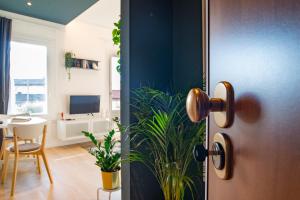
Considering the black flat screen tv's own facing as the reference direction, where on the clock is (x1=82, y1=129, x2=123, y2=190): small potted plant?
The small potted plant is roughly at 12 o'clock from the black flat screen tv.

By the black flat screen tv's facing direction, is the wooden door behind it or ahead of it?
ahead

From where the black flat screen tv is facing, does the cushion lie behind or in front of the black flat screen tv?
in front

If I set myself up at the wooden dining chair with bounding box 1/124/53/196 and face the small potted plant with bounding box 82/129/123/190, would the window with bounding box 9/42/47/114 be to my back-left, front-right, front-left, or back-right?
back-left

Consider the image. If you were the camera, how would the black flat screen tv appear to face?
facing the viewer

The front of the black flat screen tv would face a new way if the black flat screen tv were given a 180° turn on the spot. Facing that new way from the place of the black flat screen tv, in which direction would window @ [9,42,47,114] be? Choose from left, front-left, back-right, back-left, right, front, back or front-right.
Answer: left

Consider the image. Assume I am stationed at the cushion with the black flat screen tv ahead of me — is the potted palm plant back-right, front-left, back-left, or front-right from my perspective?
back-right

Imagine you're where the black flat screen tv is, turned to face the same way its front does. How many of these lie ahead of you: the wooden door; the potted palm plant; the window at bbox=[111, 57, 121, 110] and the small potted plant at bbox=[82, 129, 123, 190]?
3

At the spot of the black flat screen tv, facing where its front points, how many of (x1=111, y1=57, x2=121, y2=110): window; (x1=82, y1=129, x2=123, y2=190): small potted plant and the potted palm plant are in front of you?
2

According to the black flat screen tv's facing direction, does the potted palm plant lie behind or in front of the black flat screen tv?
in front

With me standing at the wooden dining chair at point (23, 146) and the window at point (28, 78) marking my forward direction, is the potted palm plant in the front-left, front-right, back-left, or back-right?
back-right
